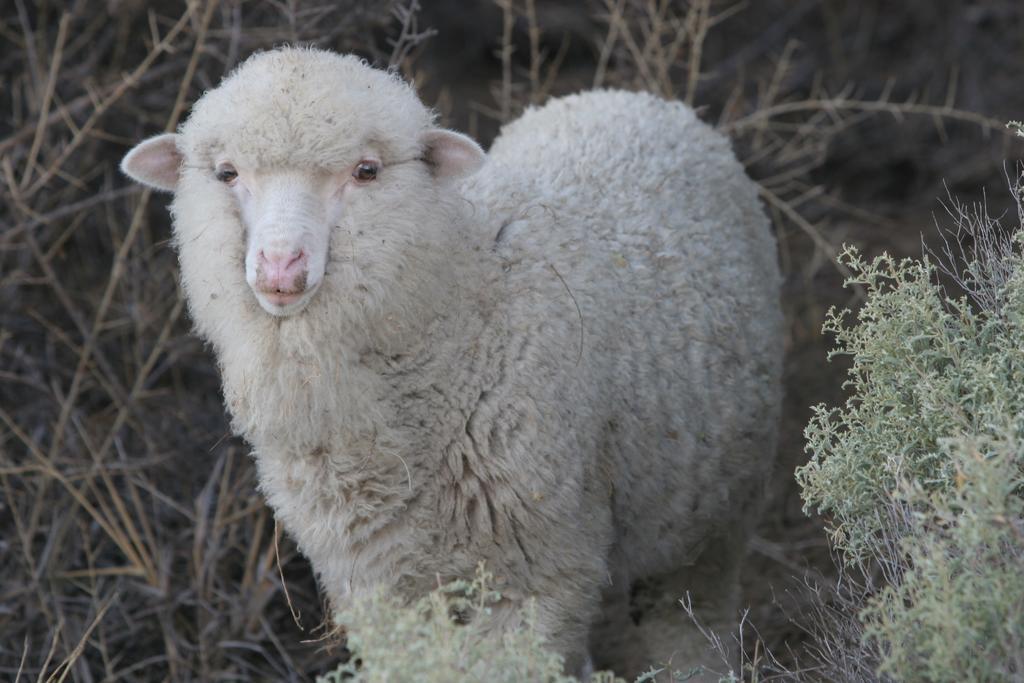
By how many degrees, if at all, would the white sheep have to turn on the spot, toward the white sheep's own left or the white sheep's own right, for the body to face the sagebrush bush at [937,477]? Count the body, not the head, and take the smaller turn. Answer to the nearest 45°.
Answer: approximately 90° to the white sheep's own left

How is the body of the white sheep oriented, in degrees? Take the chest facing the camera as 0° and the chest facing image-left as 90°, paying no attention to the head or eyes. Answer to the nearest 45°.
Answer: approximately 45°

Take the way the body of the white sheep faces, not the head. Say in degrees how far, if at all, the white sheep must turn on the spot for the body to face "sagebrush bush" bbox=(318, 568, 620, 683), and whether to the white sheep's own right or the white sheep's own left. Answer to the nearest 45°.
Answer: approximately 45° to the white sheep's own left
